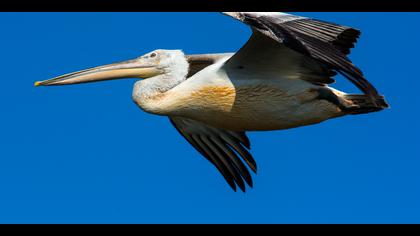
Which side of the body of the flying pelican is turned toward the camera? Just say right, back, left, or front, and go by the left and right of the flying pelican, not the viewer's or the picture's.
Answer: left
